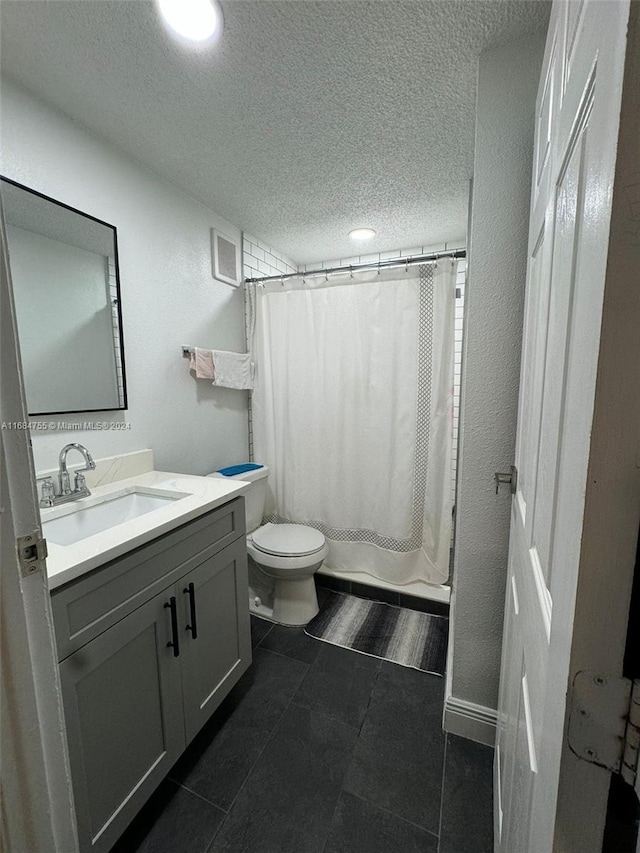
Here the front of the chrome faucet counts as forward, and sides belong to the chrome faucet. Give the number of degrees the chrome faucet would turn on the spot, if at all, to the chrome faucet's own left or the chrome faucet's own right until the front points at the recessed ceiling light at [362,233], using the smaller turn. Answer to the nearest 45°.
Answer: approximately 45° to the chrome faucet's own left

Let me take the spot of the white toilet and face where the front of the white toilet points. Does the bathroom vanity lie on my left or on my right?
on my right

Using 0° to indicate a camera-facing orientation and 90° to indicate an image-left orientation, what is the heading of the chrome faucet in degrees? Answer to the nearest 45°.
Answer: approximately 315°

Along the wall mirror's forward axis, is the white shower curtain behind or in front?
in front

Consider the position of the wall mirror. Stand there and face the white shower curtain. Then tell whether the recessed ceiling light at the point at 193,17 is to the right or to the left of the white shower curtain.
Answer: right

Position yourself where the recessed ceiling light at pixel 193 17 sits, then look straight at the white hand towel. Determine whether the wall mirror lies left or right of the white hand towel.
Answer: left

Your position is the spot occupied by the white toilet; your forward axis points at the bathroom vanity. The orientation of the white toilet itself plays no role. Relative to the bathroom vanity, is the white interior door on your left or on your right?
left

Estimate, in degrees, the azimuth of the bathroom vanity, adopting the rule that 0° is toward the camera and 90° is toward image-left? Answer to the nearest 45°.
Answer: approximately 315°

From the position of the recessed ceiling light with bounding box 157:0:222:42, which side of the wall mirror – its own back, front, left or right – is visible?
front
